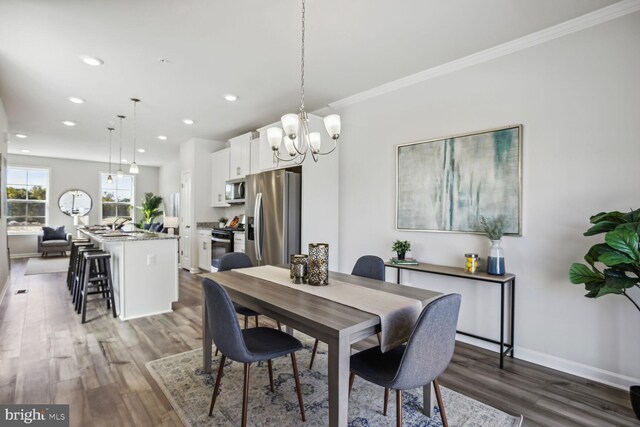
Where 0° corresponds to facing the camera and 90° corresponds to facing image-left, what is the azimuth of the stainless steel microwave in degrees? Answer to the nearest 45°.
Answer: approximately 45°

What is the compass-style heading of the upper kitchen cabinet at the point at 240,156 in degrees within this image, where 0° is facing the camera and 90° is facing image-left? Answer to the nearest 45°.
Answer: approximately 45°

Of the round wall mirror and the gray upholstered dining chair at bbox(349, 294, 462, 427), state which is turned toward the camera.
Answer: the round wall mirror

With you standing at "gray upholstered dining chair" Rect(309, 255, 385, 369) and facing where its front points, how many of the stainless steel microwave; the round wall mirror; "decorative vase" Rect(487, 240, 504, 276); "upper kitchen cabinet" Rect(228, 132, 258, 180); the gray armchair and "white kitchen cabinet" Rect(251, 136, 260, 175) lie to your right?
5

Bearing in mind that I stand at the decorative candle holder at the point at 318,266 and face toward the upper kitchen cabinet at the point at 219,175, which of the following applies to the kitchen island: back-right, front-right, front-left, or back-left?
front-left

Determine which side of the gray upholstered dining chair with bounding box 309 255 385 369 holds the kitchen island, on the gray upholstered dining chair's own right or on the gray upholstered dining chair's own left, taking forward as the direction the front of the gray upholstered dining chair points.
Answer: on the gray upholstered dining chair's own right

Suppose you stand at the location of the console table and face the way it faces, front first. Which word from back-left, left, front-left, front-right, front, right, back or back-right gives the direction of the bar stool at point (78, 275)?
front-right

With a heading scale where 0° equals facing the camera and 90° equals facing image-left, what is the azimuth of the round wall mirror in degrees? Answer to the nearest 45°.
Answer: approximately 0°

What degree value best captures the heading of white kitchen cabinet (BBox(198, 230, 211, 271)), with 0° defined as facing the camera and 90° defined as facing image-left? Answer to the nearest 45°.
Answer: approximately 45°

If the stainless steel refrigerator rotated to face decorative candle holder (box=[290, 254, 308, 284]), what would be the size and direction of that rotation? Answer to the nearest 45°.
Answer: approximately 45° to its left

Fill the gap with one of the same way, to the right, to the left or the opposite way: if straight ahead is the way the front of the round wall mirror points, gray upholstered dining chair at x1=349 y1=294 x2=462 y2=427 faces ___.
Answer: the opposite way

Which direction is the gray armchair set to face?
toward the camera

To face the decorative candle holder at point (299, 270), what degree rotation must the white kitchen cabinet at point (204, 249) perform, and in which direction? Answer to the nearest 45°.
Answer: approximately 45° to its left

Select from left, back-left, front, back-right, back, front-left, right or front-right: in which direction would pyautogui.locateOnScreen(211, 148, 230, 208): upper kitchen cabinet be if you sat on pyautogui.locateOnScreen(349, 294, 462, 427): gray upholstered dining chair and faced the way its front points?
front

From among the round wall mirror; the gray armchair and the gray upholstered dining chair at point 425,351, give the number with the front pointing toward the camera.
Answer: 2

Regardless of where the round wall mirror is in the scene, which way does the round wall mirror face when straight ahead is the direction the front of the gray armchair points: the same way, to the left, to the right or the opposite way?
the same way

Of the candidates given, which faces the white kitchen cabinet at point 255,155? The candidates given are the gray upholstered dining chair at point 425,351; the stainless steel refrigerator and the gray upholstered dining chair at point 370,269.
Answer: the gray upholstered dining chair at point 425,351
